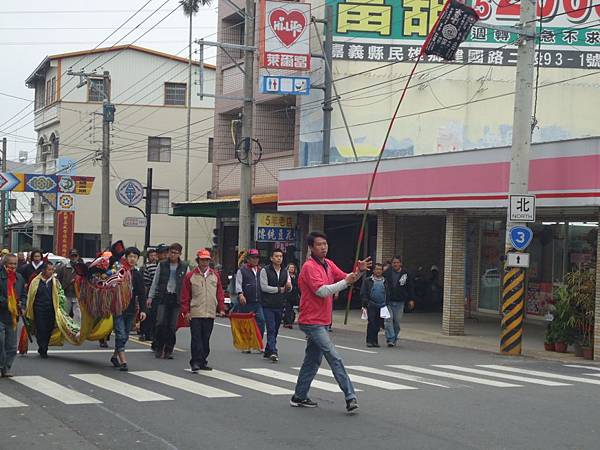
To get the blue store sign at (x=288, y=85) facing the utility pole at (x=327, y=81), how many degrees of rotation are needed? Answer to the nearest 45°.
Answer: approximately 90° to its left

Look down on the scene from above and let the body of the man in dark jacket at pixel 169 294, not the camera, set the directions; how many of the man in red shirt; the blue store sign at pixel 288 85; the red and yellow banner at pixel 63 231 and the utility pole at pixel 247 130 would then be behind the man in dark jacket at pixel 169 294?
3

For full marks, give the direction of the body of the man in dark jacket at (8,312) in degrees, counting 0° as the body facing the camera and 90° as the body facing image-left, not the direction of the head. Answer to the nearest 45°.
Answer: approximately 0°
